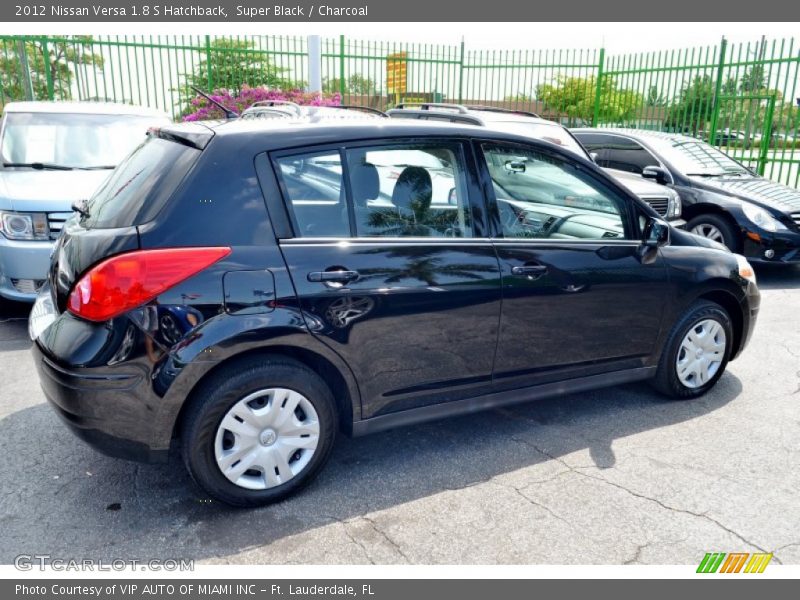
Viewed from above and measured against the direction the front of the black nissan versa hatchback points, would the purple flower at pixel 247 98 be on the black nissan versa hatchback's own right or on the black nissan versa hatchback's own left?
on the black nissan versa hatchback's own left

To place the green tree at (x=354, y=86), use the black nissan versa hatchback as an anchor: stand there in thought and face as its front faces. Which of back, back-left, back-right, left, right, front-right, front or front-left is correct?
front-left

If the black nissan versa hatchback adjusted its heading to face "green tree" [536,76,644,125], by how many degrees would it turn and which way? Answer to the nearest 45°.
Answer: approximately 45° to its left

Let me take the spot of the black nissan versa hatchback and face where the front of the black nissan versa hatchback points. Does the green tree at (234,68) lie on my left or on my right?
on my left

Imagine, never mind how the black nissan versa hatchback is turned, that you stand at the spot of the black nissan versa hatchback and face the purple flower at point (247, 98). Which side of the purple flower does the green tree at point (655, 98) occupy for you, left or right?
right

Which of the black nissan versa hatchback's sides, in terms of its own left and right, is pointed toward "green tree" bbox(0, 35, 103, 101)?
left

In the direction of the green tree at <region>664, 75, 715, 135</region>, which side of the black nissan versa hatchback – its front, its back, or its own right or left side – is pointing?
front

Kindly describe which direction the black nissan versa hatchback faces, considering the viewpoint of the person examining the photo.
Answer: facing away from the viewer and to the right of the viewer
